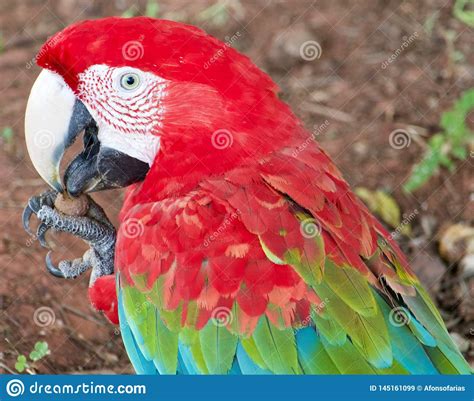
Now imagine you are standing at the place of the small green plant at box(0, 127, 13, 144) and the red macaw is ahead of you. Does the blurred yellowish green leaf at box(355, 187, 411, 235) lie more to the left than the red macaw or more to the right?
left

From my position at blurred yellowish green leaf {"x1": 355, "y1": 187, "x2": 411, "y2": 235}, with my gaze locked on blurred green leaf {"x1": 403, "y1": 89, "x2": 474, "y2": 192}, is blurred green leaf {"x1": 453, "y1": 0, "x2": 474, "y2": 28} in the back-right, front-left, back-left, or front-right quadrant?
front-left

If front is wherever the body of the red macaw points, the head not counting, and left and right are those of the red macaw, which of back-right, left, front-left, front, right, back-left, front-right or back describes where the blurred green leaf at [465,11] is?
right

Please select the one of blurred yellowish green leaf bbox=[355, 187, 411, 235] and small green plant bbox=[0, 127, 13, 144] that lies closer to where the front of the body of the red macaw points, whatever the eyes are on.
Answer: the small green plant

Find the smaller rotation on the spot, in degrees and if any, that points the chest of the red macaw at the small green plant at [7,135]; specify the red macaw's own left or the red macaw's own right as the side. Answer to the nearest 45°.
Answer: approximately 45° to the red macaw's own right

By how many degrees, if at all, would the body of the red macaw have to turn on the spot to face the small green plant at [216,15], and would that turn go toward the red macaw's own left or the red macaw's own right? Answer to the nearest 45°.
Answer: approximately 90° to the red macaw's own right

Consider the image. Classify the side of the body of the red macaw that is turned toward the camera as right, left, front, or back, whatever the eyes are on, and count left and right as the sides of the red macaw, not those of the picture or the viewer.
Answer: left

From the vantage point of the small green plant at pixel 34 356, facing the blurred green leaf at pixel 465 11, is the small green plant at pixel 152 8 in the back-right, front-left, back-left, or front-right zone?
front-left

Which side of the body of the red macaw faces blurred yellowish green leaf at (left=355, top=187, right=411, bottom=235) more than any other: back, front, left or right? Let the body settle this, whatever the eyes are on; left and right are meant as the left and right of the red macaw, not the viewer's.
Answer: right

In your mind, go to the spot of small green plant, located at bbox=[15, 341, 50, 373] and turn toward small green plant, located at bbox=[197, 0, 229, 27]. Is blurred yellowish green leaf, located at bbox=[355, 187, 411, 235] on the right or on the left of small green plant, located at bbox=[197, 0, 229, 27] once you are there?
right

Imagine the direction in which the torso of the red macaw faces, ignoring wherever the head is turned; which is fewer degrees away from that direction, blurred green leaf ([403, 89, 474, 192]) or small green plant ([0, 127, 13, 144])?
the small green plant

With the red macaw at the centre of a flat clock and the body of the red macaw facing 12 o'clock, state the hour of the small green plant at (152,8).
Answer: The small green plant is roughly at 2 o'clock from the red macaw.

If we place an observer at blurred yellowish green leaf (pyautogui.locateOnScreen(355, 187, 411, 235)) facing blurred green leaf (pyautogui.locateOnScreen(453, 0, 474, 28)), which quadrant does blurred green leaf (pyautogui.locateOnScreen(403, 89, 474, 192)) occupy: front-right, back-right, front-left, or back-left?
front-right
